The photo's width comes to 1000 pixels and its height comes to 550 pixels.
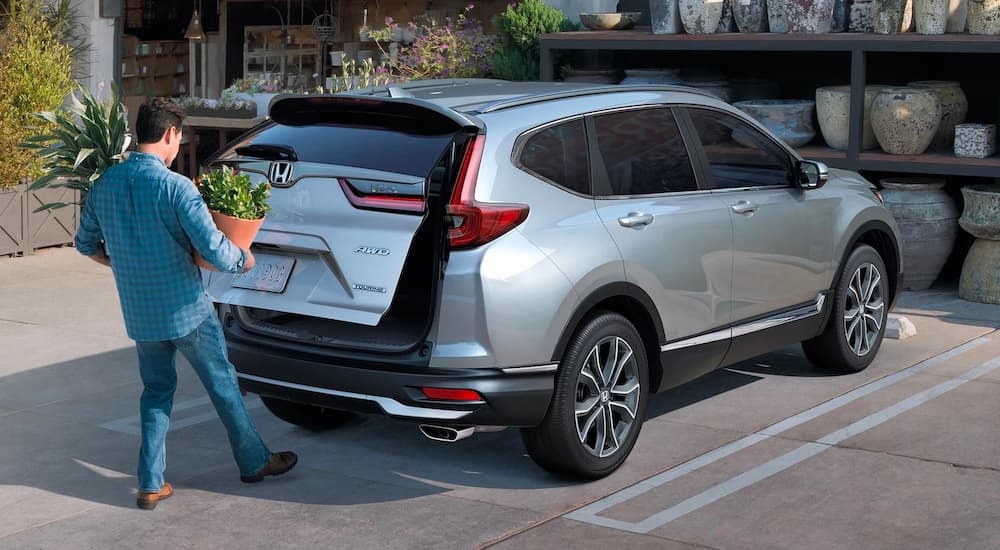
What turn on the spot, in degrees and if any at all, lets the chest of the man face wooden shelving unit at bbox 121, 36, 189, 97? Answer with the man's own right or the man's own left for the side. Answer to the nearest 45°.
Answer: approximately 45° to the man's own left

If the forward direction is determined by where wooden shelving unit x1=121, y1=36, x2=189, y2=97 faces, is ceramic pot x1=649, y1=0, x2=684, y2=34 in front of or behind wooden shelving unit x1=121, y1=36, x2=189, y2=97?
in front

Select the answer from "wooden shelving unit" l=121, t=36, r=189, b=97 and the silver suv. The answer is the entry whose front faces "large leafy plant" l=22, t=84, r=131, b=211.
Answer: the wooden shelving unit

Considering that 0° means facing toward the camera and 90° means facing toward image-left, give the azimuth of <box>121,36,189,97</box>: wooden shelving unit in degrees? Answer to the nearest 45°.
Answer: approximately 0°

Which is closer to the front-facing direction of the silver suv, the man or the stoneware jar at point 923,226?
the stoneware jar

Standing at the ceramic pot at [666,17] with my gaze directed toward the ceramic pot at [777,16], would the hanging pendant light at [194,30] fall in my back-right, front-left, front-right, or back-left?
back-left

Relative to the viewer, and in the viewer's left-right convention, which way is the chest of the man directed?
facing away from the viewer and to the right of the viewer

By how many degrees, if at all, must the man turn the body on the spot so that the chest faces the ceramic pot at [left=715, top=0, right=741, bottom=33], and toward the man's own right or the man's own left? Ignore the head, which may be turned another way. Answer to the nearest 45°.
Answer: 0° — they already face it

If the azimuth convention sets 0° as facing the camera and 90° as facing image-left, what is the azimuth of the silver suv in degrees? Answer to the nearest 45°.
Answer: approximately 225°

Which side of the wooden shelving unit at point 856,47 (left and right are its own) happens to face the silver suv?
front

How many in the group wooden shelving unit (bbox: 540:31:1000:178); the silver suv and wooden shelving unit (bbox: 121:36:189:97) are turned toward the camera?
2

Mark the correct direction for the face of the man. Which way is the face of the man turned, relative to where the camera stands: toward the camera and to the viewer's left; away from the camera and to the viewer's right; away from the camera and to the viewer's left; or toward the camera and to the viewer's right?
away from the camera and to the viewer's right
